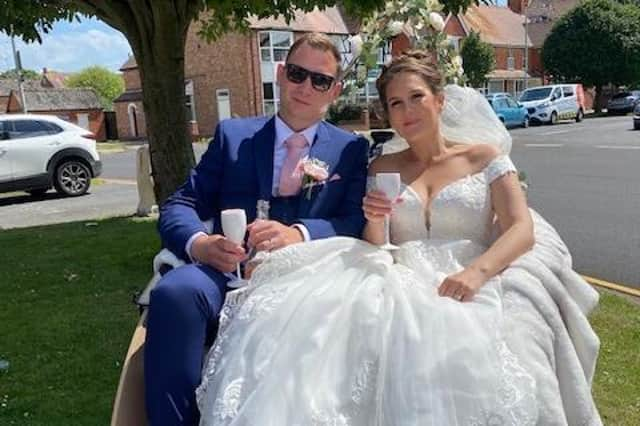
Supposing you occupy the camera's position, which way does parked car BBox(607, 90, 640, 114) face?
facing the viewer and to the left of the viewer

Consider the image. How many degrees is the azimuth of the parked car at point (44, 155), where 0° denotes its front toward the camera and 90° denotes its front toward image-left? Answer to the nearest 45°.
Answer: approximately 90°

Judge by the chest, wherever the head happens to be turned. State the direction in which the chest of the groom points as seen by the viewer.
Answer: toward the camera

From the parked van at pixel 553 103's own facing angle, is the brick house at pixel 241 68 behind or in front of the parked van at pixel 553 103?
in front

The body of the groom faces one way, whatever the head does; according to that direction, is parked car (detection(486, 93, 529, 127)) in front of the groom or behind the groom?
behind

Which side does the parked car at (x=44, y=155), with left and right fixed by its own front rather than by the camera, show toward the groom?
left

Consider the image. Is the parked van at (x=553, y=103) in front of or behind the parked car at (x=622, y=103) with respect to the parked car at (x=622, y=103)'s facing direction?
in front

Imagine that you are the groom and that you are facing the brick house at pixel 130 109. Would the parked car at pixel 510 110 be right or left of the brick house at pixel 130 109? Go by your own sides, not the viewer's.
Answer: right

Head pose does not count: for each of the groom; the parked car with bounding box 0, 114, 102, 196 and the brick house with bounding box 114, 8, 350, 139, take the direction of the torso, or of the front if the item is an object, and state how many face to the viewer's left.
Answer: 1

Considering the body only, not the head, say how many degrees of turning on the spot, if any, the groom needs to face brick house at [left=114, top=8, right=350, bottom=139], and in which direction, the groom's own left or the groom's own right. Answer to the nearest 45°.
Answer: approximately 180°

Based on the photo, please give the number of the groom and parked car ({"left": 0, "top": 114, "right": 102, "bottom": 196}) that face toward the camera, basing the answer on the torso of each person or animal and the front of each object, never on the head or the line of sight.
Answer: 1

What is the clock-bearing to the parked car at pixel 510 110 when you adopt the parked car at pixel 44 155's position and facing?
the parked car at pixel 510 110 is roughly at 5 o'clock from the parked car at pixel 44 155.

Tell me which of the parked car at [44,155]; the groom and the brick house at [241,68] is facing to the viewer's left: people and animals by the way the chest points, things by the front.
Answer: the parked car

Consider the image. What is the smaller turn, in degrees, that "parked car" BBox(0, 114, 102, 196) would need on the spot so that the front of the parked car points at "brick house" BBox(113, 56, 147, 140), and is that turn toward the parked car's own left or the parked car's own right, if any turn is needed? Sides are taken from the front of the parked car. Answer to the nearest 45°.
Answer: approximately 90° to the parked car's own right

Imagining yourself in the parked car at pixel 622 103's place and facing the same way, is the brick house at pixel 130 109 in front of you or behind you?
in front

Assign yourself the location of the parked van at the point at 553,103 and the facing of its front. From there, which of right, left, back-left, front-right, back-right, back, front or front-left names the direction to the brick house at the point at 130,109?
front-right

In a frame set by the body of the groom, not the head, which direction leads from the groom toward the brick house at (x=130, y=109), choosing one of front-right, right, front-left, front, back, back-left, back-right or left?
back
